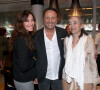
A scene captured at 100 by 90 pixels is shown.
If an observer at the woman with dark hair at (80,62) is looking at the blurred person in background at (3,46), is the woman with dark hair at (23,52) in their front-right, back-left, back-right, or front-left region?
front-left

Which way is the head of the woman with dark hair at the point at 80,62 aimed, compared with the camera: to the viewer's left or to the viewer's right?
to the viewer's left

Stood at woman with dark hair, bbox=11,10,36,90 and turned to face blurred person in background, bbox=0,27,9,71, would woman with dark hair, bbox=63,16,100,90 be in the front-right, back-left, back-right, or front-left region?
back-right

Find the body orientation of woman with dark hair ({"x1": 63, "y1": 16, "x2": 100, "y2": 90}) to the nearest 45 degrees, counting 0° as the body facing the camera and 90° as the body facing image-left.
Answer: approximately 45°

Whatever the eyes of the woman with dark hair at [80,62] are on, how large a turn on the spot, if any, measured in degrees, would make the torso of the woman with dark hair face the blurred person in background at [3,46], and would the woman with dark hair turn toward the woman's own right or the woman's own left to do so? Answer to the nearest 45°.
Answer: approximately 90° to the woman's own right
